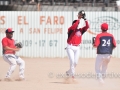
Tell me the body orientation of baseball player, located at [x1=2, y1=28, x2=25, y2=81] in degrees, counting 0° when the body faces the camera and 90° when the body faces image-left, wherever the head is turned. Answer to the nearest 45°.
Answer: approximately 315°

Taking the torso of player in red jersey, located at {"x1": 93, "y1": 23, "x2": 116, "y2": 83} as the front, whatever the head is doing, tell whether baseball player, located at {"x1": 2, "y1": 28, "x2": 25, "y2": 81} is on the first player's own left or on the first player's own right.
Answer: on the first player's own left

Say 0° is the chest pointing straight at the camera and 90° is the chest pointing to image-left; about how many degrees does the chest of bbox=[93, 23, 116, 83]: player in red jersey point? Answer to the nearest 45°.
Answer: approximately 180°

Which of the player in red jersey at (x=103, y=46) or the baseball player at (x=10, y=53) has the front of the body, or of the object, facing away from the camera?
the player in red jersey

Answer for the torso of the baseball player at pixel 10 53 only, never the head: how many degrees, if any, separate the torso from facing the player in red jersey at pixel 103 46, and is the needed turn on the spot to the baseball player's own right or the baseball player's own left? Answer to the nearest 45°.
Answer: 0° — they already face them

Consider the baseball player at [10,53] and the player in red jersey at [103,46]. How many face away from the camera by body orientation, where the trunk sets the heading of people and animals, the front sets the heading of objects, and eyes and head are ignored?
1
